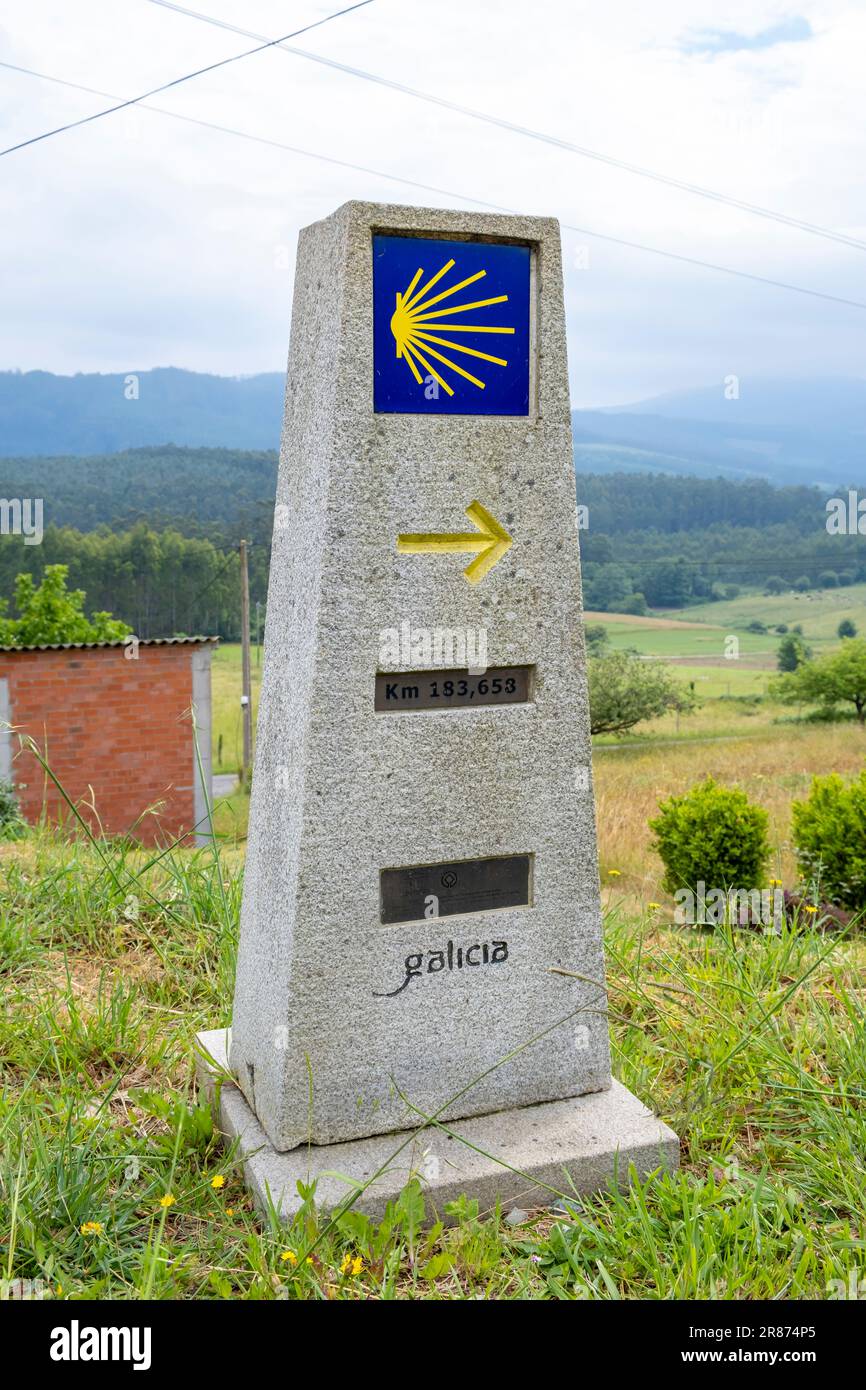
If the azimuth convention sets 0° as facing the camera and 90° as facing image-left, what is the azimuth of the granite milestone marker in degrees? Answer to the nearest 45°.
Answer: approximately 0°

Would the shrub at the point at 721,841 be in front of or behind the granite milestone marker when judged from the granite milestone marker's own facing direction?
behind

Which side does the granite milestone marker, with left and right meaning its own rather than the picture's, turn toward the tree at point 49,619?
back

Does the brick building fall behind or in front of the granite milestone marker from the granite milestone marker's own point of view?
behind

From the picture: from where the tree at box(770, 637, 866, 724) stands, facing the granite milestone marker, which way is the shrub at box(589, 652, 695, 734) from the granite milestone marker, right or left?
right

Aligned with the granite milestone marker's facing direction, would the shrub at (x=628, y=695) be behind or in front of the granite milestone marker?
behind

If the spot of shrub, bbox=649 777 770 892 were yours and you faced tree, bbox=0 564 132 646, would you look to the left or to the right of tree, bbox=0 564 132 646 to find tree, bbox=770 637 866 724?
right

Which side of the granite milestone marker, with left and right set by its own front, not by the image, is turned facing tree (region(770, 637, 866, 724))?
back
